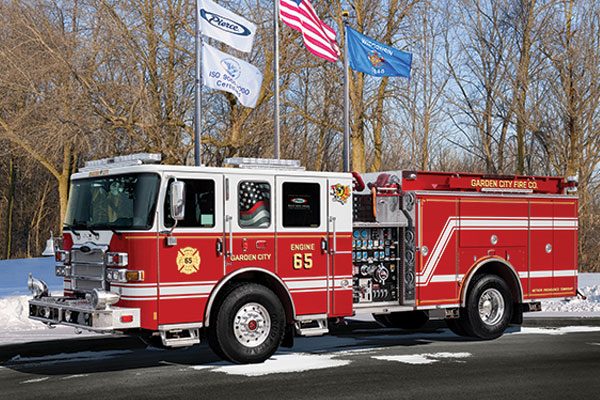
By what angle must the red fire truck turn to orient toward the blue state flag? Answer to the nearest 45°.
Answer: approximately 135° to its right

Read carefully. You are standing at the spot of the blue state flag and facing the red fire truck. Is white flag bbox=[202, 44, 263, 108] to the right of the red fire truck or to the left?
right

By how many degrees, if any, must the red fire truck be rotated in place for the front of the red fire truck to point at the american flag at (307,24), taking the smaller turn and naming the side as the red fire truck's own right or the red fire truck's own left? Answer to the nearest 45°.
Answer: approximately 135° to the red fire truck's own right

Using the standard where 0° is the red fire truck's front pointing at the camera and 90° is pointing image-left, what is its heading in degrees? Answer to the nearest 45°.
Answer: approximately 45°

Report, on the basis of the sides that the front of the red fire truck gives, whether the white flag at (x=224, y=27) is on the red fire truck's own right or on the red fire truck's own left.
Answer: on the red fire truck's own right
